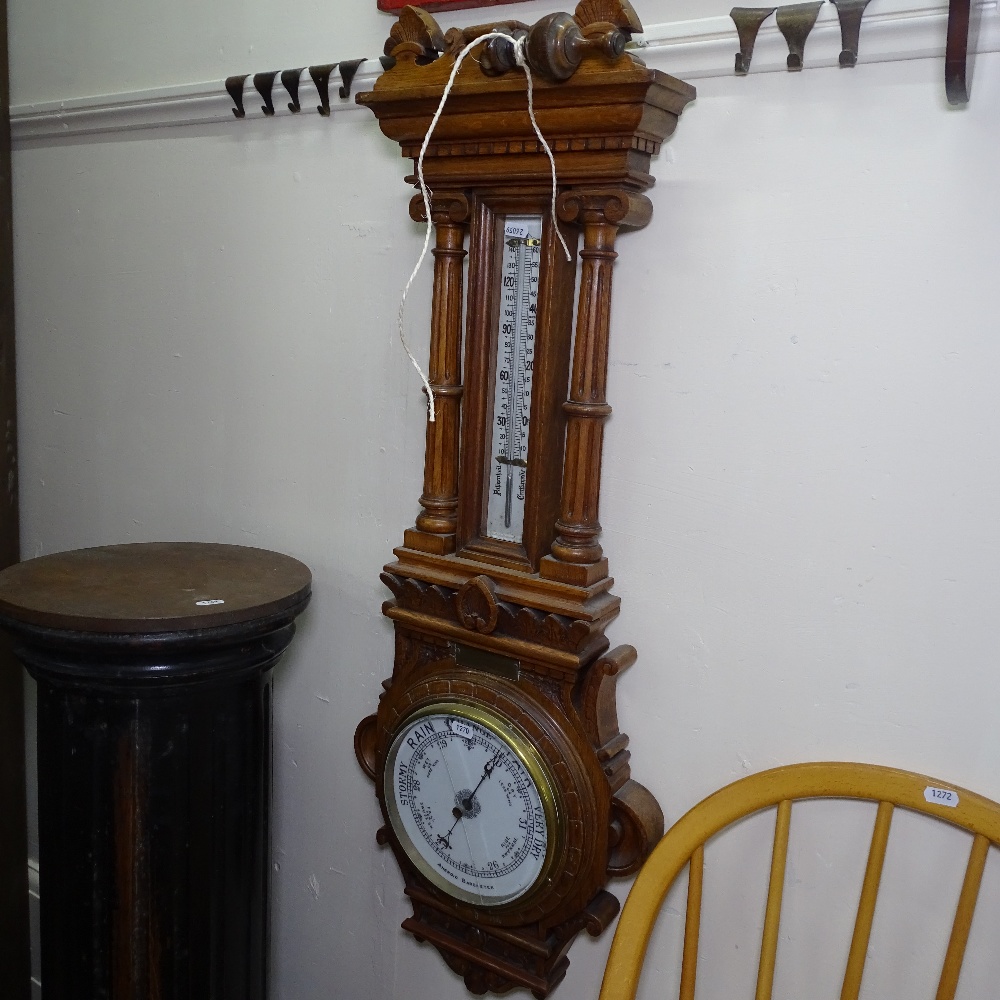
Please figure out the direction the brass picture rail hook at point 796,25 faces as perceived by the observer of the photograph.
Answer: facing the viewer and to the left of the viewer

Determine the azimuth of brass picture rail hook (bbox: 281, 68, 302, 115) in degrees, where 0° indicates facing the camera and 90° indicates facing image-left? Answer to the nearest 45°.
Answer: approximately 45°

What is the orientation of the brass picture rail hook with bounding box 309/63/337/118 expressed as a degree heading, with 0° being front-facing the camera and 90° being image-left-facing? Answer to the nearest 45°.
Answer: approximately 45°

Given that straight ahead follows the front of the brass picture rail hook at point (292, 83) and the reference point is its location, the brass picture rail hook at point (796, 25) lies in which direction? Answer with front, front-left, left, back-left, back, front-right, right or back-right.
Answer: left

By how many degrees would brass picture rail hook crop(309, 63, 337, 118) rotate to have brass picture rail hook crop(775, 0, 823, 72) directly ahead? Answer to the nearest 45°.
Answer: approximately 90° to its left

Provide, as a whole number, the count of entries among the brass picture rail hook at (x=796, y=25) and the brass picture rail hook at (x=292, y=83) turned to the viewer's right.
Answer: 0
